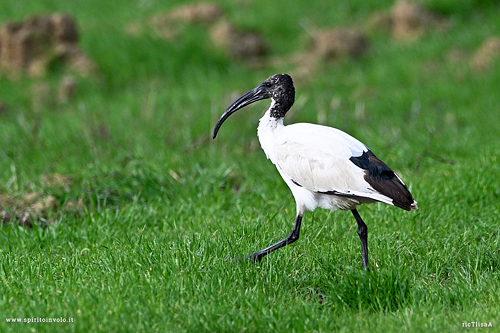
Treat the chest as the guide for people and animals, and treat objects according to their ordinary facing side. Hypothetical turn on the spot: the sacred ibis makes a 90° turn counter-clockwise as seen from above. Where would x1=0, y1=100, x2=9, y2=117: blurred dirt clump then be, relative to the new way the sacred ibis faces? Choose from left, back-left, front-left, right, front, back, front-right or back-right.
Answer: back-right

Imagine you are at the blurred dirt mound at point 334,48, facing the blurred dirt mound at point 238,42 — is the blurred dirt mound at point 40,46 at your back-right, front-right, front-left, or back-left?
front-left

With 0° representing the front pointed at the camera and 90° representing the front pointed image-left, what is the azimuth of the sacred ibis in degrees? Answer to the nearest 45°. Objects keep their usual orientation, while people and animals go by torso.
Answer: approximately 90°

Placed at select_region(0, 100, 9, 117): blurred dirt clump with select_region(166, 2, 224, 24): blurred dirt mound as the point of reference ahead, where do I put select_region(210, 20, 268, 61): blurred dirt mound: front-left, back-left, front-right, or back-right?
front-right

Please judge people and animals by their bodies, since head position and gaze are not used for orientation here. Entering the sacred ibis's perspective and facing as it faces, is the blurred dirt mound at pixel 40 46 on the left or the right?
on its right

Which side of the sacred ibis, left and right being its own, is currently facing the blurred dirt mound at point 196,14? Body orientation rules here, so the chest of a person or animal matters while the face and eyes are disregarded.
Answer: right

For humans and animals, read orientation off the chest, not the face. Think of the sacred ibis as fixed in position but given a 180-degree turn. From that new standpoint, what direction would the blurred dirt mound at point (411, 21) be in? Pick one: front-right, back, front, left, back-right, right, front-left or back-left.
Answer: left

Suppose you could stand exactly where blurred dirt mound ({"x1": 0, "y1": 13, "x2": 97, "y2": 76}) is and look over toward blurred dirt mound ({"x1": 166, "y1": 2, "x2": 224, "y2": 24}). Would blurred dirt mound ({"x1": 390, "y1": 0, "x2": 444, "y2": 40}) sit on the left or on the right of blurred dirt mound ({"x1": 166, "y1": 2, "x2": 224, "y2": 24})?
right

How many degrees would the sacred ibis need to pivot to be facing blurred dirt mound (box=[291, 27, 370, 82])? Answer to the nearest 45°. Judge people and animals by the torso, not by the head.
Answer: approximately 90° to its right

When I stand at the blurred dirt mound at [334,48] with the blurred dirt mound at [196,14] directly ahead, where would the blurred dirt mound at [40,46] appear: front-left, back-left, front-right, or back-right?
front-left

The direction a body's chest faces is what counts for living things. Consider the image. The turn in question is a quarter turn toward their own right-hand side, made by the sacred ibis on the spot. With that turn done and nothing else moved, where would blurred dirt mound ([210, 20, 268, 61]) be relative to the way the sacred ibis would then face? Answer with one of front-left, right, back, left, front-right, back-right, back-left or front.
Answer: front
